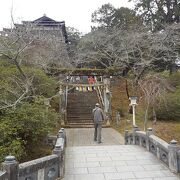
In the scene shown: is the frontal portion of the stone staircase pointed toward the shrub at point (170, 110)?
no

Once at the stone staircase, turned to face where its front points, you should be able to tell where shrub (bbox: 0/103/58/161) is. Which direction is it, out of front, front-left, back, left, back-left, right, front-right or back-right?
front

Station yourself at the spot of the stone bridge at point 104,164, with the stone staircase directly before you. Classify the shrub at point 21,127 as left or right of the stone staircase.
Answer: left

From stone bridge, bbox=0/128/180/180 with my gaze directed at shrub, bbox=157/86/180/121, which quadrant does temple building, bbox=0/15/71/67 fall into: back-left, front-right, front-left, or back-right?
front-left

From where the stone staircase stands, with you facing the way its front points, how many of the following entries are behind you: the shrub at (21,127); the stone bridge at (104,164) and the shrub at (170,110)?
0

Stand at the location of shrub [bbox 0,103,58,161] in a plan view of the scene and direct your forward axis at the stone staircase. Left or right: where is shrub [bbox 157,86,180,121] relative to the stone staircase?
right

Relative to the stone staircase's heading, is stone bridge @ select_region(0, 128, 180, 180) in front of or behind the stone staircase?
in front

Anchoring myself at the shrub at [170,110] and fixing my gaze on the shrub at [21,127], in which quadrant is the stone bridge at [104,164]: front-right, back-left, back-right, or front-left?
front-left

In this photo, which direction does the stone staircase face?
toward the camera

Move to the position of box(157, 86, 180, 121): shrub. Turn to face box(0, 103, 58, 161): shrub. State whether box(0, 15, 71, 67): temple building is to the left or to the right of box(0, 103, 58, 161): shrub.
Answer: right
